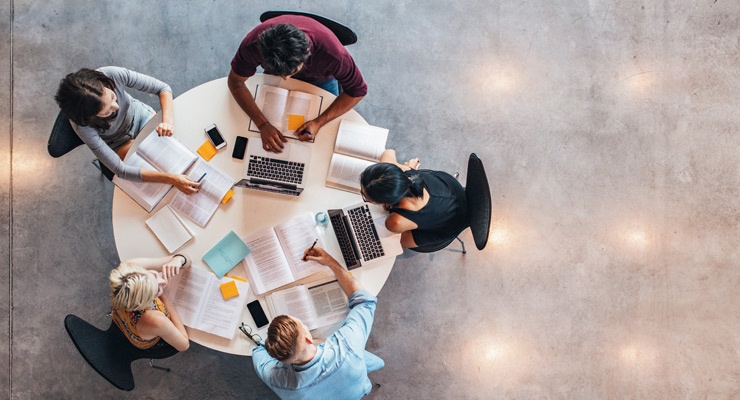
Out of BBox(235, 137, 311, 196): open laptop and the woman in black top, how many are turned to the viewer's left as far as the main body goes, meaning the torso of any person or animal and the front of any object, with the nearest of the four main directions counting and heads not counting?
1

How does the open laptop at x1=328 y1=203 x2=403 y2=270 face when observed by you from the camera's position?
facing to the right of the viewer

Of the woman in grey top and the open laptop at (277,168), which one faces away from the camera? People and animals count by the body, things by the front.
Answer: the open laptop

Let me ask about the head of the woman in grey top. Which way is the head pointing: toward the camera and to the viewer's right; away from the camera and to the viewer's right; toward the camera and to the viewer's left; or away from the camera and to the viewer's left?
toward the camera and to the viewer's right

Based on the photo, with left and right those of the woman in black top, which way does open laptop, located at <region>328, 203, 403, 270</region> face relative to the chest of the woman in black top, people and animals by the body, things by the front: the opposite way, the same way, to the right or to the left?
the opposite way

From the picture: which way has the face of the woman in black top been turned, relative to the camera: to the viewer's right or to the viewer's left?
to the viewer's left

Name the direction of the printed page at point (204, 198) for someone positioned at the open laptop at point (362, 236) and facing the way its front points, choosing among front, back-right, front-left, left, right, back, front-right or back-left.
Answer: back

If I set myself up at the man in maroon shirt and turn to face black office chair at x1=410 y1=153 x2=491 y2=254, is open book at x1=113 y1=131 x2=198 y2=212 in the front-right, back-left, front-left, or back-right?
back-right

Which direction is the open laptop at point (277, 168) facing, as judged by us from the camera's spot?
facing away from the viewer

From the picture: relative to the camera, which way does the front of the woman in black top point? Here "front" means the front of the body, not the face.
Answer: to the viewer's left

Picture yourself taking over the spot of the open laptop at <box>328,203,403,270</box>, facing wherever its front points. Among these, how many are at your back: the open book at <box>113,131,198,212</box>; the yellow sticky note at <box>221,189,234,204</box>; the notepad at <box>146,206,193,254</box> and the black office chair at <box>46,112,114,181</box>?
4

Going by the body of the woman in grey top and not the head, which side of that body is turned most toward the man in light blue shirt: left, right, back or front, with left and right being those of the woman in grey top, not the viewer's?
front

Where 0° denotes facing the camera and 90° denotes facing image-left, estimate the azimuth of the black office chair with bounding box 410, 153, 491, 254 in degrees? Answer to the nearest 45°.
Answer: approximately 90°
